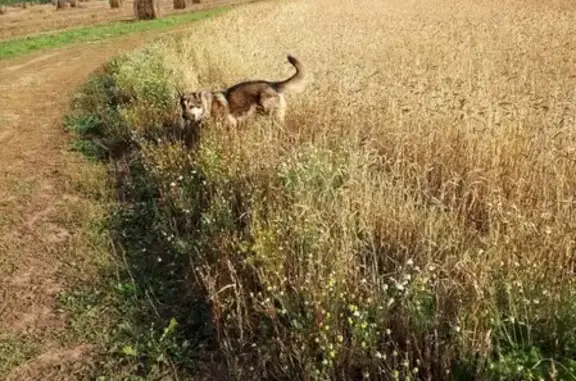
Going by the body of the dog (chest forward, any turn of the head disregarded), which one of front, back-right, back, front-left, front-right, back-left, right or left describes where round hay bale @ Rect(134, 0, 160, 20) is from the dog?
right

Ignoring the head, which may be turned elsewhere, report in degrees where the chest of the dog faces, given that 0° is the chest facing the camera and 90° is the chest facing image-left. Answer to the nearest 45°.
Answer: approximately 90°

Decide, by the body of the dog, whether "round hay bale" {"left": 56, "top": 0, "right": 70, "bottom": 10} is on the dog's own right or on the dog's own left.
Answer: on the dog's own right

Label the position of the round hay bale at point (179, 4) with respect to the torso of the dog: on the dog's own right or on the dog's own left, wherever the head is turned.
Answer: on the dog's own right
